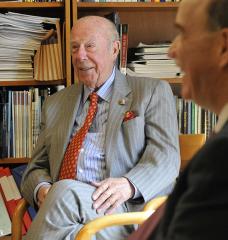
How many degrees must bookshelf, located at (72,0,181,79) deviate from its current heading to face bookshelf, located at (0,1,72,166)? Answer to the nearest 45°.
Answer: approximately 45° to its right

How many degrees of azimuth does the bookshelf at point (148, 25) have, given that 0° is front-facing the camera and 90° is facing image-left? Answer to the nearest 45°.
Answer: approximately 0°

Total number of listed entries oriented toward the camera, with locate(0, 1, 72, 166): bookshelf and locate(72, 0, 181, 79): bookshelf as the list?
2
